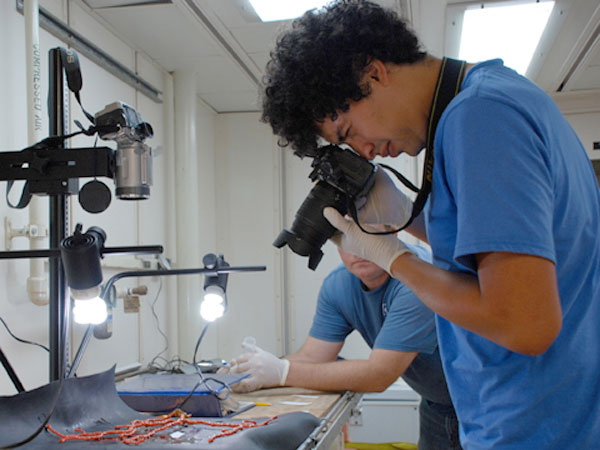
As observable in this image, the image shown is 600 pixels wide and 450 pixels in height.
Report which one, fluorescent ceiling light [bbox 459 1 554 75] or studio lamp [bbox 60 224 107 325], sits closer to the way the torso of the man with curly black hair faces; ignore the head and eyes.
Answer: the studio lamp

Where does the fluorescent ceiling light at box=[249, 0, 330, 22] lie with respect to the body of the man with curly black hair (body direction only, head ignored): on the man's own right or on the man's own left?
on the man's own right

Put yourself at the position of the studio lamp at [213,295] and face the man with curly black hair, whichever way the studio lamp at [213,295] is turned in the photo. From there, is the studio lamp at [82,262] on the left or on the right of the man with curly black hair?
right

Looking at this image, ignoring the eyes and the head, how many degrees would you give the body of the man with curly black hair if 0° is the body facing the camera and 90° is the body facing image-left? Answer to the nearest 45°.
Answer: approximately 90°

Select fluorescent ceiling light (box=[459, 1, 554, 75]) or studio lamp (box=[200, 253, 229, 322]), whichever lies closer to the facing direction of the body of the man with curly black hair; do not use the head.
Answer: the studio lamp

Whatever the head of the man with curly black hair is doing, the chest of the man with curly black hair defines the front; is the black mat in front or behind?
in front

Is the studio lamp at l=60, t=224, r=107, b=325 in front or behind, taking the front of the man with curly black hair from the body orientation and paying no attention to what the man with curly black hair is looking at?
in front

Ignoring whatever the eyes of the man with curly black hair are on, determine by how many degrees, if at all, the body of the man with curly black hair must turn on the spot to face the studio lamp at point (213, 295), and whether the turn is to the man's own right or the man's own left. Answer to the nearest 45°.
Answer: approximately 45° to the man's own right

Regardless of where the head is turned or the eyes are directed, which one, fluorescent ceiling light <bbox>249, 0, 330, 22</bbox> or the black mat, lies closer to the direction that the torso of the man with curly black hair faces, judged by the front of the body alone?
the black mat
